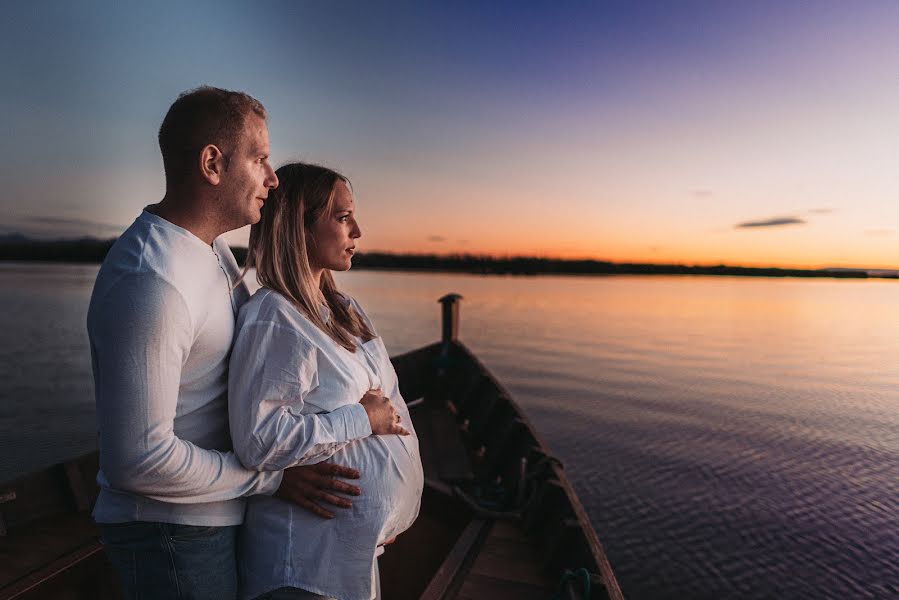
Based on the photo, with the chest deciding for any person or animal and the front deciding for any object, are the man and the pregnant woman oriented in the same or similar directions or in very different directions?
same or similar directions

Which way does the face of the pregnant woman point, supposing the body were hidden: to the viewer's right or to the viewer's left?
to the viewer's right

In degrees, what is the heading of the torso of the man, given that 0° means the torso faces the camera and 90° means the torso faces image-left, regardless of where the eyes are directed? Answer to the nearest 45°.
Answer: approximately 270°

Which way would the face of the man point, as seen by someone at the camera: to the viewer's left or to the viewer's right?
to the viewer's right

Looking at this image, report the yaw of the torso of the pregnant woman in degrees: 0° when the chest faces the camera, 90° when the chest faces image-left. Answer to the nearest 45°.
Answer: approximately 270°
